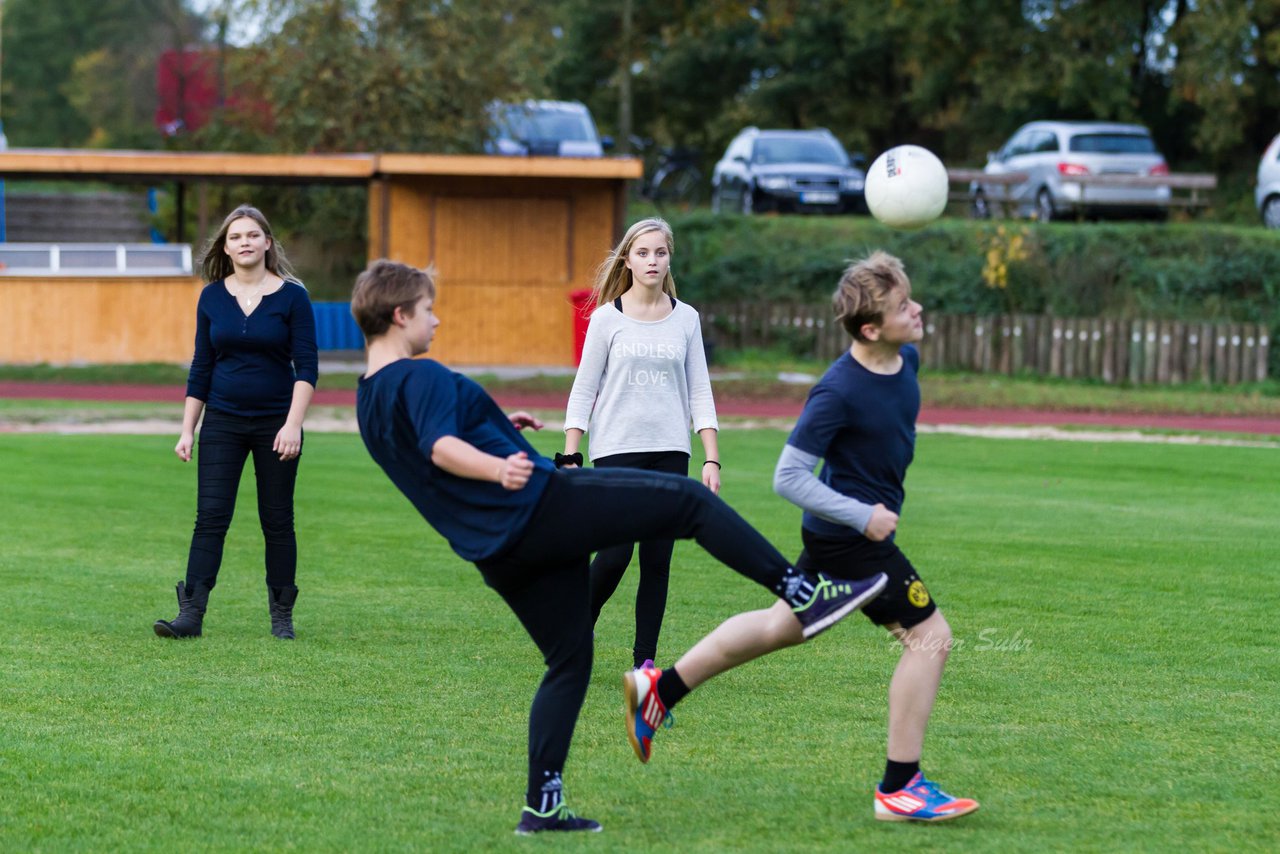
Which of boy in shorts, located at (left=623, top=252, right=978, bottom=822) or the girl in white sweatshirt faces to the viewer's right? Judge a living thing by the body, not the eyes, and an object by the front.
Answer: the boy in shorts

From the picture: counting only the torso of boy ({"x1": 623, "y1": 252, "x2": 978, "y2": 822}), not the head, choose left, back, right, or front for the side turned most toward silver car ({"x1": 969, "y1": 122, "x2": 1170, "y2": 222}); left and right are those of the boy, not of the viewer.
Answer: left

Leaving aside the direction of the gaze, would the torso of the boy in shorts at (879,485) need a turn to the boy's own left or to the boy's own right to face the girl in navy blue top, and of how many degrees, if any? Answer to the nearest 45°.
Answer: approximately 135° to the boy's own left

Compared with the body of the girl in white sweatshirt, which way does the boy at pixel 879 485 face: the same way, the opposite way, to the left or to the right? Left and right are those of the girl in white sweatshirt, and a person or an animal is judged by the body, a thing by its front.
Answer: to the left

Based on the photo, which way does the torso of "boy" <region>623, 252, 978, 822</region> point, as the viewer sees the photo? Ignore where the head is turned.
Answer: to the viewer's right

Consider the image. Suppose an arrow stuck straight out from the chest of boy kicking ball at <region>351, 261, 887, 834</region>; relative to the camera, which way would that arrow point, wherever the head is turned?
to the viewer's right

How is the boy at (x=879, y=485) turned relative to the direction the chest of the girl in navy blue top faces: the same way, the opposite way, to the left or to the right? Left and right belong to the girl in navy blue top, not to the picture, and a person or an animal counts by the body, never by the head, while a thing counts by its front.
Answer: to the left

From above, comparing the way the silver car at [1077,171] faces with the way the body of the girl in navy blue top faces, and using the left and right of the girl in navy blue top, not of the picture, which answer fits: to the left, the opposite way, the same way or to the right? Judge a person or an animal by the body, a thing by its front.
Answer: the opposite way

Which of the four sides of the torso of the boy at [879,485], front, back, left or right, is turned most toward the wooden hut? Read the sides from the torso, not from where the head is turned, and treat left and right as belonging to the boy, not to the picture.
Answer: left

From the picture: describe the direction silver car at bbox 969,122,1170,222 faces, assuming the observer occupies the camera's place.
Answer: facing away from the viewer and to the left of the viewer

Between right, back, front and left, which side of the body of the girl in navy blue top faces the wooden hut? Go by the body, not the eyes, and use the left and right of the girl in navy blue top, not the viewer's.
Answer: back

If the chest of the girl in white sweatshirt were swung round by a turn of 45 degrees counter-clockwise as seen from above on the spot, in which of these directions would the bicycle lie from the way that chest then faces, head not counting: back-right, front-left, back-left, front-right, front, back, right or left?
back-left

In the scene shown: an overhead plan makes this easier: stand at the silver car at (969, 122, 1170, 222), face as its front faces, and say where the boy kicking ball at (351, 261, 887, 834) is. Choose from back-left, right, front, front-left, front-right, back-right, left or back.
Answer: back-left

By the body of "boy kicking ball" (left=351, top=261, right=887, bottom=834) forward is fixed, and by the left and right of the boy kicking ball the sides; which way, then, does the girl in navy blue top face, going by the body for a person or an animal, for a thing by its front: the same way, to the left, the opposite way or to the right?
to the right

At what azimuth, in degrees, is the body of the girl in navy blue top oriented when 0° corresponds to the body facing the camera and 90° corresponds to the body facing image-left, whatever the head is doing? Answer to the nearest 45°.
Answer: approximately 0°
